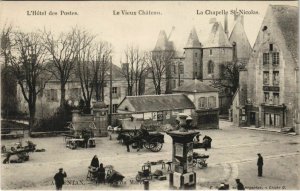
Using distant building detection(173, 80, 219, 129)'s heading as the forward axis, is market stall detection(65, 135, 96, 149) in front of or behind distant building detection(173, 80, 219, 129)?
in front

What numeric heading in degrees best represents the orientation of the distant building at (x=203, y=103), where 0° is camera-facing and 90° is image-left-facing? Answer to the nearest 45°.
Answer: approximately 0°

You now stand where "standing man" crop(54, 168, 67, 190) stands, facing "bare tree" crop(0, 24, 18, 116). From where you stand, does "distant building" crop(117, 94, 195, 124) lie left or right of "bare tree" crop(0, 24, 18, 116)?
right

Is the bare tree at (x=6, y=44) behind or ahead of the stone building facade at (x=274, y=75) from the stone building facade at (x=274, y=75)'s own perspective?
ahead

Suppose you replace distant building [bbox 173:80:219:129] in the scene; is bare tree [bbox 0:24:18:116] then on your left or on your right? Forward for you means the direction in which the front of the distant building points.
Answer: on your right

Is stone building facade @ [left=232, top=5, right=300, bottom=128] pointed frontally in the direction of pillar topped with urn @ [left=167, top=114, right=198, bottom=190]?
yes

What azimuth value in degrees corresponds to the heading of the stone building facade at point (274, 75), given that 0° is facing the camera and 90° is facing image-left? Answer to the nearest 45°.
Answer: approximately 0°

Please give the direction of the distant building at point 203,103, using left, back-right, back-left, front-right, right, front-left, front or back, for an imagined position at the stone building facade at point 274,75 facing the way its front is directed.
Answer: right

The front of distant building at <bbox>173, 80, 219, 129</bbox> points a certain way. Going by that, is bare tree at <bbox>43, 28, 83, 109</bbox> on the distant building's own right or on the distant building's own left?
on the distant building's own right

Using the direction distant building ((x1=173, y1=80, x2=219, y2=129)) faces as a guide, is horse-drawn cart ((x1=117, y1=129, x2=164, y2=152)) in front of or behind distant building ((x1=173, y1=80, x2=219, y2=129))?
in front

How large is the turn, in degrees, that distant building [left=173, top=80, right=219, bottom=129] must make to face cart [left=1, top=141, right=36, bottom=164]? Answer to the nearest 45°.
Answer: approximately 45° to its right
